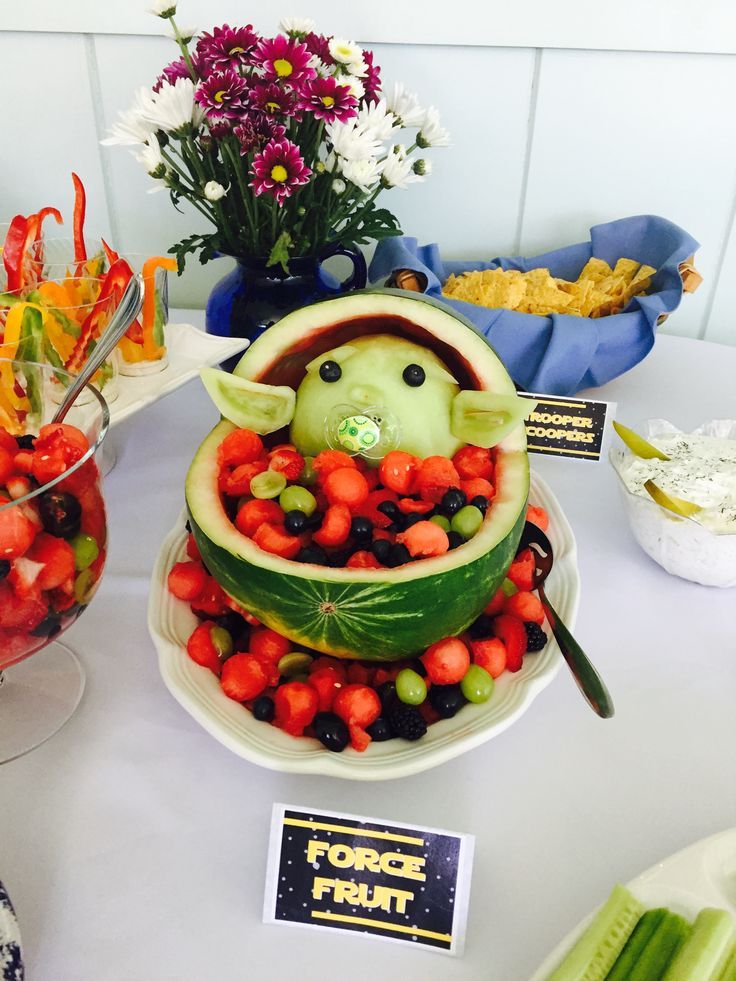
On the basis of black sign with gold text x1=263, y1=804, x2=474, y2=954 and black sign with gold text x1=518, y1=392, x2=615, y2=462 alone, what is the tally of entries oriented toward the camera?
2

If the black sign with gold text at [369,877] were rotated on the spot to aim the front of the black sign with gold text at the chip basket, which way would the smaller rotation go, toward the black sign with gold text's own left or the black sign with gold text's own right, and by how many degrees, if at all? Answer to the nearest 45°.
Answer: approximately 180°

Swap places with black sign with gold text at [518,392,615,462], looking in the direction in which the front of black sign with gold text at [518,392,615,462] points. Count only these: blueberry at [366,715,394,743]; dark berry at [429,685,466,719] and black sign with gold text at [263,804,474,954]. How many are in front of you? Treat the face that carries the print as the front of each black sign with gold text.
3

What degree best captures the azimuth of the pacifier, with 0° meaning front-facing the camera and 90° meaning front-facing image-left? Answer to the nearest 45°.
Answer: approximately 0°
